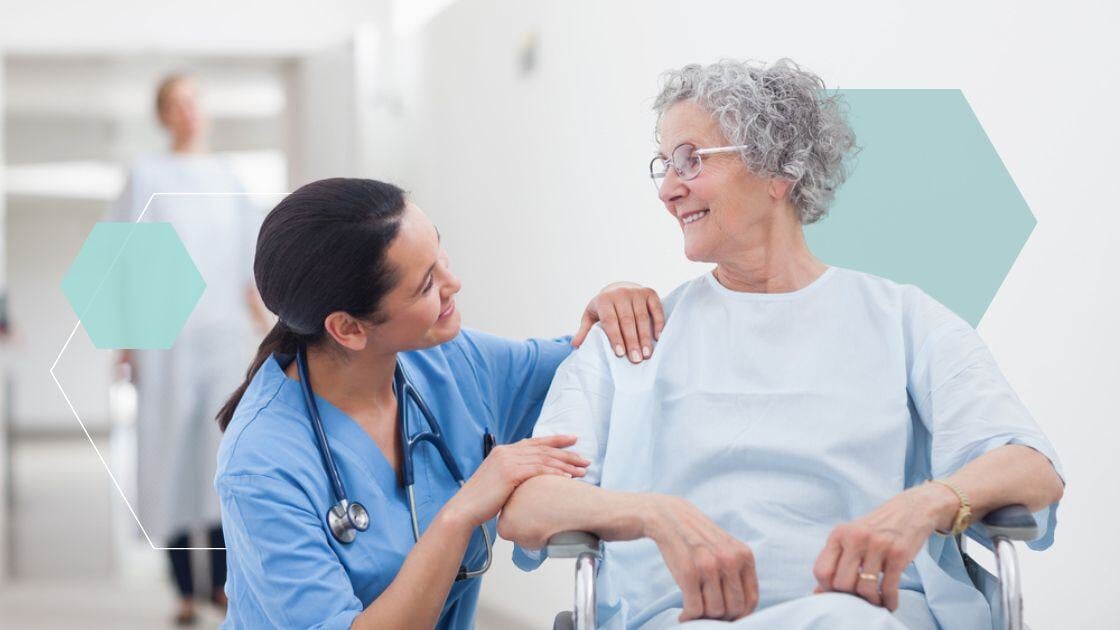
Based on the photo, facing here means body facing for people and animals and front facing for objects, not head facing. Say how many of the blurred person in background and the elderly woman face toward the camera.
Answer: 2

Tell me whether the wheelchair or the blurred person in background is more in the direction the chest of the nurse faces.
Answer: the wheelchair

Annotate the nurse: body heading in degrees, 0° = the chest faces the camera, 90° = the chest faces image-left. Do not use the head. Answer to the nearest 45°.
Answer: approximately 315°

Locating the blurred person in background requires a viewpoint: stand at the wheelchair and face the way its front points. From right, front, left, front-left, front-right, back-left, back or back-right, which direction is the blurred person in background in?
back-right

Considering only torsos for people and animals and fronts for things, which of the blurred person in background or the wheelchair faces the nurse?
the blurred person in background

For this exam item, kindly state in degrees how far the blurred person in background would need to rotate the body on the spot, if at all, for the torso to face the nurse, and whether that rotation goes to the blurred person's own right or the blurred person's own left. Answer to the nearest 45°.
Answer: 0° — they already face them

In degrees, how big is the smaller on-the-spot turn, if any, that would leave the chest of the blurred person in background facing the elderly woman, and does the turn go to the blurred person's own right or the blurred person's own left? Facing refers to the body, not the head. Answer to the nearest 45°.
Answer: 0° — they already face them

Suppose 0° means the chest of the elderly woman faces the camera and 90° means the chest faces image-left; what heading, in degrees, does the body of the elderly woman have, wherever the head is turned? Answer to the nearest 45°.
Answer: approximately 0°

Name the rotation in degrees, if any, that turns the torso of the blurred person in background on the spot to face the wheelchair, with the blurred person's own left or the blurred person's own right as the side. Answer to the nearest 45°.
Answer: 0° — they already face it

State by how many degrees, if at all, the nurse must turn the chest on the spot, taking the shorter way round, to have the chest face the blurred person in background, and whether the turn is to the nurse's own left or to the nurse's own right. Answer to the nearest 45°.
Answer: approximately 135° to the nurse's own left

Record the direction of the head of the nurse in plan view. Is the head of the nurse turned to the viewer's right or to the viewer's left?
to the viewer's right

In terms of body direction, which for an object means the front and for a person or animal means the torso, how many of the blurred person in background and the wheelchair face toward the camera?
2

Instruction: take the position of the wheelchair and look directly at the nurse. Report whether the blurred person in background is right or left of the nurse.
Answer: right
